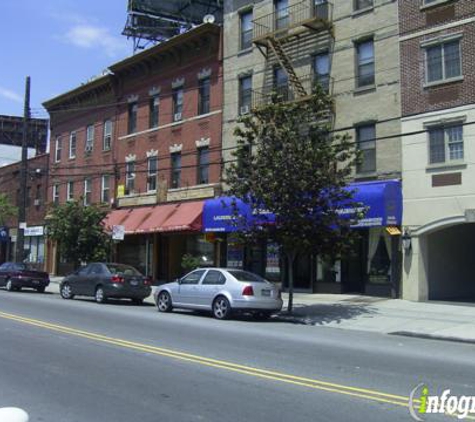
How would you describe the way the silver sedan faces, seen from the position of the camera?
facing away from the viewer and to the left of the viewer

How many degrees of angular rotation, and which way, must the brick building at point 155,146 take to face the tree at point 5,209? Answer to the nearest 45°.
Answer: approximately 90° to its right

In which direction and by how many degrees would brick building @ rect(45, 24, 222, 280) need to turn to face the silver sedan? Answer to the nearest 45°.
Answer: approximately 45° to its left

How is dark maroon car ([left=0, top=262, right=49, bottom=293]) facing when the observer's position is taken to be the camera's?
facing away from the viewer and to the left of the viewer

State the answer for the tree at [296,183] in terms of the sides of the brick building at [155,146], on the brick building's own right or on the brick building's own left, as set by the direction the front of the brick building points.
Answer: on the brick building's own left

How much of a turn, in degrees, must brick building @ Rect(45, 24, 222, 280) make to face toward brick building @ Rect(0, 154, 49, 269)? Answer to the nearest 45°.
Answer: approximately 90° to its right

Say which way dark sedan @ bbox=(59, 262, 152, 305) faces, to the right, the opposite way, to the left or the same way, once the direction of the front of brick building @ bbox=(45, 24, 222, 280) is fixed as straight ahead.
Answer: to the right

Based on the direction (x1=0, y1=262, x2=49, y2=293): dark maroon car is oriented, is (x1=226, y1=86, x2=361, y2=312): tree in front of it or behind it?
behind

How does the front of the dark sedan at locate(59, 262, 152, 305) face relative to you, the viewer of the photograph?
facing away from the viewer and to the left of the viewer

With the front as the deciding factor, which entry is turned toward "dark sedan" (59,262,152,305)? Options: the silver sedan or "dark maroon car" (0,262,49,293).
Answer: the silver sedan

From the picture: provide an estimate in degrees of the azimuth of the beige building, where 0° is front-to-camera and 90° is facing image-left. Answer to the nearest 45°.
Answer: approximately 45°

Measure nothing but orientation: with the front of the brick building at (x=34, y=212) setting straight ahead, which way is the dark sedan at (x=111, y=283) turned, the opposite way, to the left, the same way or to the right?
to the right

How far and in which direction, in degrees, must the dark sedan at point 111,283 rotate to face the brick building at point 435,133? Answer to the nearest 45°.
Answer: approximately 135° to its right
